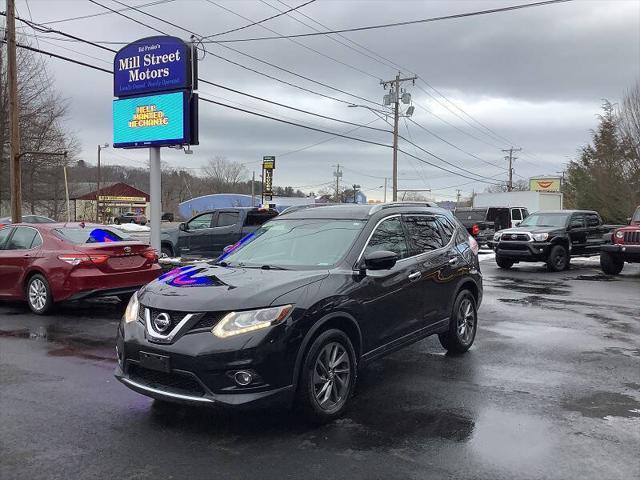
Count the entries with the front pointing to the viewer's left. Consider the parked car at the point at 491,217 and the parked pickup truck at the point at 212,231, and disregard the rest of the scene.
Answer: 1

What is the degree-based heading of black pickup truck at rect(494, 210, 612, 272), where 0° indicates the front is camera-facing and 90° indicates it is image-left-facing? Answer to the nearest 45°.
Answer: approximately 45°

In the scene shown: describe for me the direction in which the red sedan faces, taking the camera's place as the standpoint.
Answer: facing away from the viewer and to the left of the viewer

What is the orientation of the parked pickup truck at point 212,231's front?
to the viewer's left

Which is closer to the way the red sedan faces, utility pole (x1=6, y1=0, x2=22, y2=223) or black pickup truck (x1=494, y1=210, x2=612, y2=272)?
the utility pole

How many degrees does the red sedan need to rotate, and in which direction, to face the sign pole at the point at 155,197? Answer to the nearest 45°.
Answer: approximately 90° to its right

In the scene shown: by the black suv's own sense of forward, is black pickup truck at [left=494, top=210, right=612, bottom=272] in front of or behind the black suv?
behind

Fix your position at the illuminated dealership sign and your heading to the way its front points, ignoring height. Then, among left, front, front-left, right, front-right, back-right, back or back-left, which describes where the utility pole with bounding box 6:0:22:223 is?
right

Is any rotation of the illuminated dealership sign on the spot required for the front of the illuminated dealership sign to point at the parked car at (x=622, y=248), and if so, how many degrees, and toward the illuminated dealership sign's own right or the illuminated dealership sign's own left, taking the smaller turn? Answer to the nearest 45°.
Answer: approximately 135° to the illuminated dealership sign's own left
